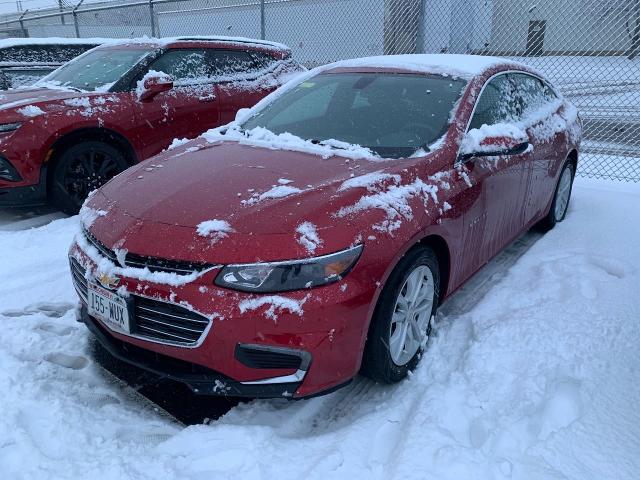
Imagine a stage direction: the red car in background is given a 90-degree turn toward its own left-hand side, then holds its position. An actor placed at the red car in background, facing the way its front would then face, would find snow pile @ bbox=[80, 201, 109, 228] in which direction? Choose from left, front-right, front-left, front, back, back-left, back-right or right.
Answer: front-right

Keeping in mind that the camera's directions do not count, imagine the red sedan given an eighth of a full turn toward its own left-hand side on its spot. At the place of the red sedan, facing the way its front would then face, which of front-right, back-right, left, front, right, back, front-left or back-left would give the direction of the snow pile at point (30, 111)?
back-right

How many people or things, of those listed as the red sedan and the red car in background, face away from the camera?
0

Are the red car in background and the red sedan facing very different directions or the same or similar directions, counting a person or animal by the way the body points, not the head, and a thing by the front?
same or similar directions

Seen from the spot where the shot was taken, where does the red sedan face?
facing the viewer and to the left of the viewer

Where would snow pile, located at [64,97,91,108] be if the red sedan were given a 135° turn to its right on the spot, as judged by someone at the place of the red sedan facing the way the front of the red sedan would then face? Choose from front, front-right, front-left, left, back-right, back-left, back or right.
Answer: front-left

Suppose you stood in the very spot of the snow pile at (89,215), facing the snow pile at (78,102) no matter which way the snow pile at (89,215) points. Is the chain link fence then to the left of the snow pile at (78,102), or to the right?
right
